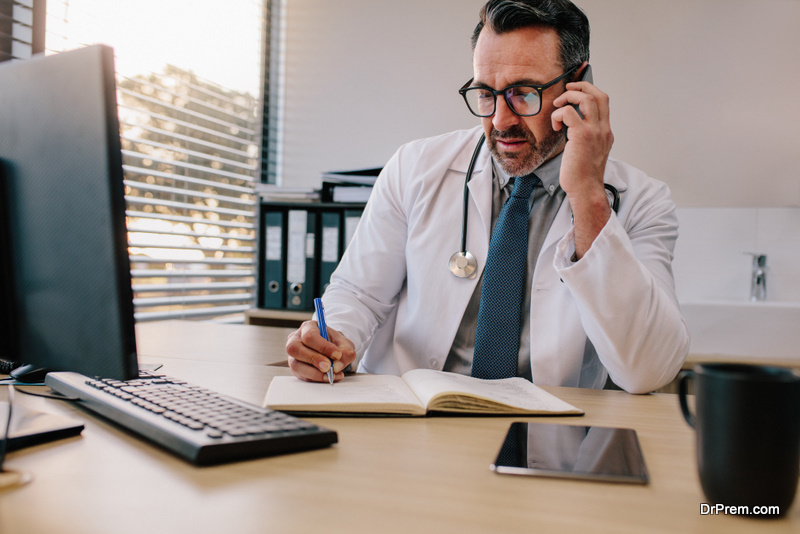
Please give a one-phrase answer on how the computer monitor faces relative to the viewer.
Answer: facing away from the viewer and to the right of the viewer

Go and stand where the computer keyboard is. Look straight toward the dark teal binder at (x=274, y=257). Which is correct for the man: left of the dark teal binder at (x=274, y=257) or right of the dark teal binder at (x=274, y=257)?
right

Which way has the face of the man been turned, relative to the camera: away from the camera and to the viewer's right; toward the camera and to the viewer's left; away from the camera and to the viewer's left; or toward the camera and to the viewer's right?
toward the camera and to the viewer's left

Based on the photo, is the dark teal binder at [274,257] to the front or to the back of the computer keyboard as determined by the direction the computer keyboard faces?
to the front

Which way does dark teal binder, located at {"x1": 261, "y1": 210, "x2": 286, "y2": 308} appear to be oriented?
toward the camera

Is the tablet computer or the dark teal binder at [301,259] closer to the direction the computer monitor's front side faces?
the dark teal binder

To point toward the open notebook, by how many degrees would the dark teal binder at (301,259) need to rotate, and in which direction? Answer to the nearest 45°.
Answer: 0° — it already faces it

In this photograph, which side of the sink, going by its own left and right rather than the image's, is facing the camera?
front

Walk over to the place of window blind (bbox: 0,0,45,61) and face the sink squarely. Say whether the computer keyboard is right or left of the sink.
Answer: right

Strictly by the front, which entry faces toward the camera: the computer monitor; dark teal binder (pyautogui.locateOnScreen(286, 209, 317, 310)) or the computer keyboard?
the dark teal binder

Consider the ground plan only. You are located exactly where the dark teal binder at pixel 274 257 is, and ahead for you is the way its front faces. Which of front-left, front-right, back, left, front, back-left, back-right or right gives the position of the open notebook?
front

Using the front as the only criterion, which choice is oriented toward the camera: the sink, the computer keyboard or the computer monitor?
the sink

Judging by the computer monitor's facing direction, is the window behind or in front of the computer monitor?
in front

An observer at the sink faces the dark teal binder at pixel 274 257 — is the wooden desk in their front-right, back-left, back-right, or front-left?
front-left

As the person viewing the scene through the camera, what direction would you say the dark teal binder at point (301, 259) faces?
facing the viewer

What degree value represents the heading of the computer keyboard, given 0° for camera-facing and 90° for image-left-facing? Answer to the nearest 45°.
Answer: approximately 225°

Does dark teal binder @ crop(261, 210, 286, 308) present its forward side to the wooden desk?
yes

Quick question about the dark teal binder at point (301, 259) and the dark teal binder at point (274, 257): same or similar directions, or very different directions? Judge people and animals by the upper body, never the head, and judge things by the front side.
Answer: same or similar directions

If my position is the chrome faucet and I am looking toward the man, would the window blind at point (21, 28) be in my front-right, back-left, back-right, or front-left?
front-right
